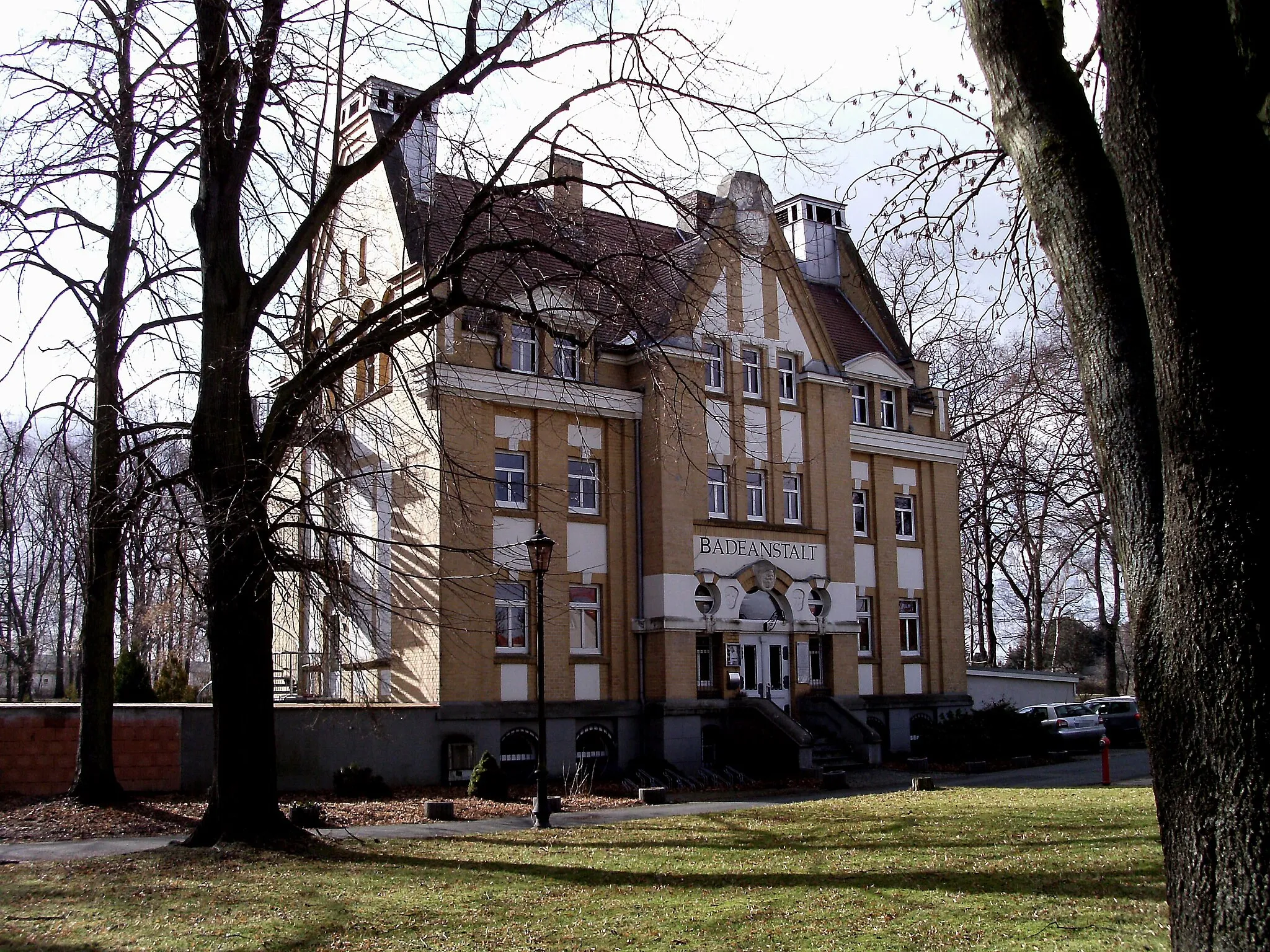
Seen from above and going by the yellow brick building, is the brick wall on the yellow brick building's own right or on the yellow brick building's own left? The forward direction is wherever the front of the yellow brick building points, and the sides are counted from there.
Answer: on the yellow brick building's own right

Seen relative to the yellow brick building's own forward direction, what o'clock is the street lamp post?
The street lamp post is roughly at 2 o'clock from the yellow brick building.

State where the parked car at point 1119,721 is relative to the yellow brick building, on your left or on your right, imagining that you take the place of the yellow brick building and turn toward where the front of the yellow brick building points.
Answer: on your left

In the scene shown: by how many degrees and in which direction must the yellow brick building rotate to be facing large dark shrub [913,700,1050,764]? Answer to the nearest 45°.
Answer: approximately 45° to its left

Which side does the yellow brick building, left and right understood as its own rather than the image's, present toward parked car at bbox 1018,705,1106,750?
left

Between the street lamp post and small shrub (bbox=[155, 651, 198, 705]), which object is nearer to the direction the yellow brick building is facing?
the street lamp post

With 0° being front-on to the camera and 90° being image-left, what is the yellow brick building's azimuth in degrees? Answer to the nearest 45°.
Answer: approximately 315°

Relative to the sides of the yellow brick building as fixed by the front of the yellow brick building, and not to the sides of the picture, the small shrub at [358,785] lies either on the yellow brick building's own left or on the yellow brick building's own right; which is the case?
on the yellow brick building's own right
